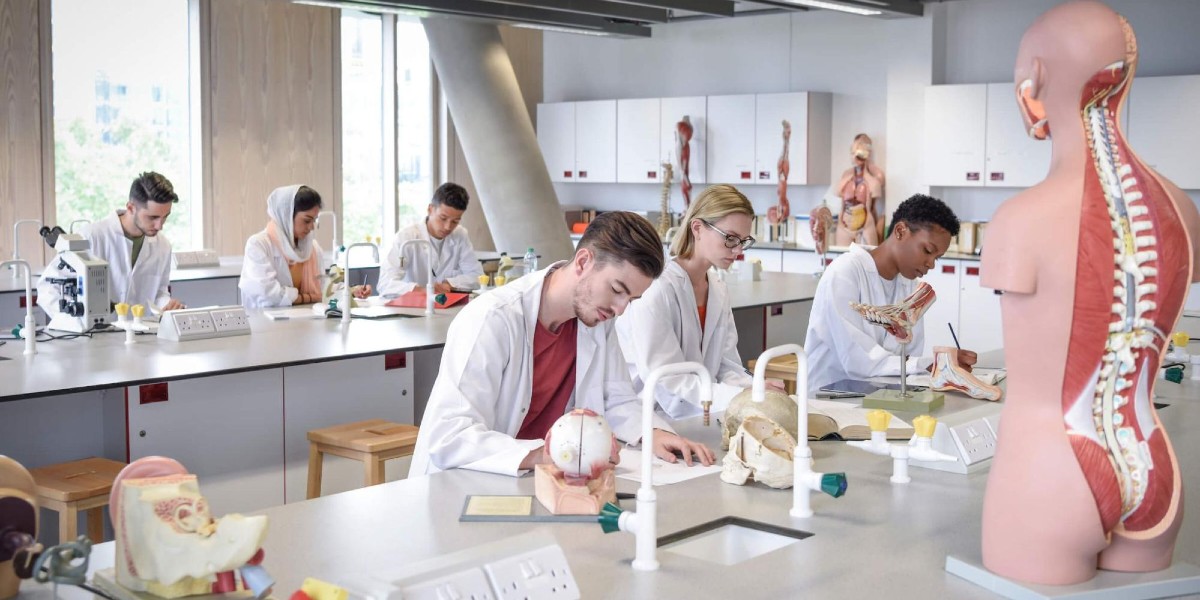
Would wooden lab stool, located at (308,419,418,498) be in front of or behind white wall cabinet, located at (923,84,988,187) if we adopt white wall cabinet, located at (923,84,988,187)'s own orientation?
in front

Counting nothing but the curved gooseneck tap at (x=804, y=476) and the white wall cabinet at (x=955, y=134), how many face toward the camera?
1

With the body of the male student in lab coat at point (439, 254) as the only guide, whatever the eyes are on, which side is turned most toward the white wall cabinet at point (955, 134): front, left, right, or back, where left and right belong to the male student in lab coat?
left

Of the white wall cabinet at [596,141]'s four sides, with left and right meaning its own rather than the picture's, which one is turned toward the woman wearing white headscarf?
front

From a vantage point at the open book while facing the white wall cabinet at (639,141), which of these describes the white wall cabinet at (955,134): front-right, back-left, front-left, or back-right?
front-right

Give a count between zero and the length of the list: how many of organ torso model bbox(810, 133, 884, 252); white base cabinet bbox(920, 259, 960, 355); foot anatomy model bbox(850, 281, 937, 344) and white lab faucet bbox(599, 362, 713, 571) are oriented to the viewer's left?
1

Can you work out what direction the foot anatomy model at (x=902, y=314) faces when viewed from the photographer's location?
facing to the left of the viewer

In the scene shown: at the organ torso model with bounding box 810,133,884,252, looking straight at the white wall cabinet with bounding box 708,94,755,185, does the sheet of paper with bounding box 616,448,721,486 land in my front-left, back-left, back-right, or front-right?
back-left

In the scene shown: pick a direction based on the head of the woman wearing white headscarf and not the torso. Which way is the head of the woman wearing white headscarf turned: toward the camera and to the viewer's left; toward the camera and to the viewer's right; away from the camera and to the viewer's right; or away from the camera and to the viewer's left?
toward the camera and to the viewer's right

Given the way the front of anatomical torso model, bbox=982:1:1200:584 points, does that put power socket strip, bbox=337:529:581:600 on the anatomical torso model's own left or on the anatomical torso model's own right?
on the anatomical torso model's own left

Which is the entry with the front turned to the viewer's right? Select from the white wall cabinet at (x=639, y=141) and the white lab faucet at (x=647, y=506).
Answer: the white lab faucet

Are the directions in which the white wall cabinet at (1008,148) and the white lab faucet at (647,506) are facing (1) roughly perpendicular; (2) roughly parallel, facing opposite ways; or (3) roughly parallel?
roughly perpendicular

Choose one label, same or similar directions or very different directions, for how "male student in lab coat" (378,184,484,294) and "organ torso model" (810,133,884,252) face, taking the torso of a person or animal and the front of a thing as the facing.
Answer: same or similar directions

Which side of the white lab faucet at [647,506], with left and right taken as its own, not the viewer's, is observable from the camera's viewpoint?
right

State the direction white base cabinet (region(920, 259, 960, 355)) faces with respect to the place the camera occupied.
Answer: facing the viewer

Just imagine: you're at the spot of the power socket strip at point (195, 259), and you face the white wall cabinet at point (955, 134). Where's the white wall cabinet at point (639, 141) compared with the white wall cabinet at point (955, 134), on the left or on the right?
left

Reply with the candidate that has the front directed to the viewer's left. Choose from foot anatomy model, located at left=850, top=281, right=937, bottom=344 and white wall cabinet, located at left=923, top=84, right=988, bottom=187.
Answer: the foot anatomy model

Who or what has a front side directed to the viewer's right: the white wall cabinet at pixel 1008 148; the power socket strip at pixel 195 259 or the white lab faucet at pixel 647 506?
the white lab faucet
